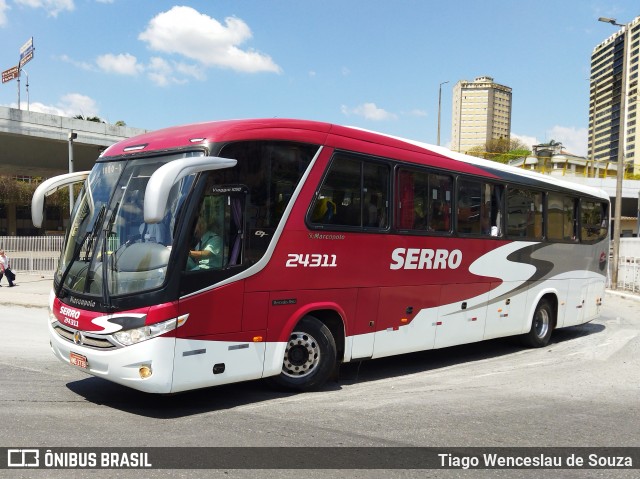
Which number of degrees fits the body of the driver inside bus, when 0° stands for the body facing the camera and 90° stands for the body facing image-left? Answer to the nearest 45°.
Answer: approximately 45°

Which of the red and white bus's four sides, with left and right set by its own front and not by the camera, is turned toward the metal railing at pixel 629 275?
back

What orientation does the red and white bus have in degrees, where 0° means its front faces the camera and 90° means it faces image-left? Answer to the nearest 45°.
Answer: approximately 45°

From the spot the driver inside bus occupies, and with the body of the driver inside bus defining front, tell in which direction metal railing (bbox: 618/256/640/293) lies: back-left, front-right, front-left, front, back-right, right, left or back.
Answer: back

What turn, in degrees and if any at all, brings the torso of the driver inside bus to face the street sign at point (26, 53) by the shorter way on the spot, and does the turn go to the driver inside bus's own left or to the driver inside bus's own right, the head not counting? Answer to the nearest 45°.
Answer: approximately 135° to the driver inside bus's own right

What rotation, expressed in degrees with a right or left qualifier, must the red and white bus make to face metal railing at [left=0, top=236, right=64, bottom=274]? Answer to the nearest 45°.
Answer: approximately 90° to its right

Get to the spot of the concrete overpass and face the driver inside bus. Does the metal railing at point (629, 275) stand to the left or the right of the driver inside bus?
left

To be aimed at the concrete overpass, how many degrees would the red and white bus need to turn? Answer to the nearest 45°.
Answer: approximately 90° to its right

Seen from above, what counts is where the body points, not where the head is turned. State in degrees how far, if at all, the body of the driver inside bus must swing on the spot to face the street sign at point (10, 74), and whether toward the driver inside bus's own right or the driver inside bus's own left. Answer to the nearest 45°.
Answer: approximately 135° to the driver inside bus's own right

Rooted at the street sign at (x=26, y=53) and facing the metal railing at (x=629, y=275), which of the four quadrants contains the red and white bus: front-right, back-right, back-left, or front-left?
front-right
